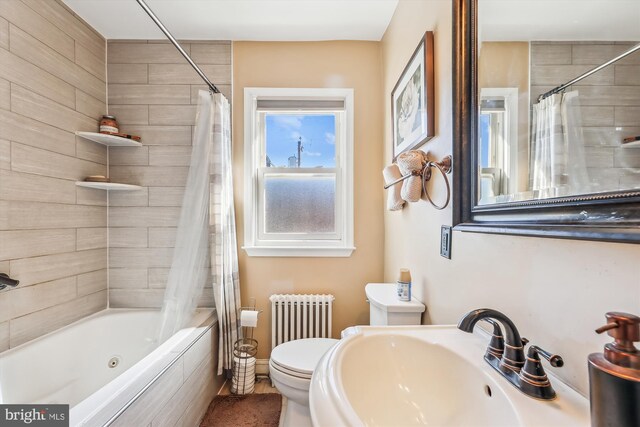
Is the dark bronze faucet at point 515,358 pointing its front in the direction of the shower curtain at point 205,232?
no

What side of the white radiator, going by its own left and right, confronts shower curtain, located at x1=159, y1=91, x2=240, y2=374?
right

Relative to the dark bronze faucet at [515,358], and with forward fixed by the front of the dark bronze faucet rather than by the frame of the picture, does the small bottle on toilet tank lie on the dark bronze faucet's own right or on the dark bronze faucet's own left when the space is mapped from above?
on the dark bronze faucet's own right

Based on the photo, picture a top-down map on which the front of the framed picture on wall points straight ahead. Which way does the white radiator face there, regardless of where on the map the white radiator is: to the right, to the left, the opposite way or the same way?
to the left

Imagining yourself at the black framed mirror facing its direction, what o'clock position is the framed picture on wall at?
The framed picture on wall is roughly at 3 o'clock from the black framed mirror.

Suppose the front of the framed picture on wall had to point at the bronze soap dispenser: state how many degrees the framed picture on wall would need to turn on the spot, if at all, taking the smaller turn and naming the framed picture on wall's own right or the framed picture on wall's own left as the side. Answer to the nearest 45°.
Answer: approximately 90° to the framed picture on wall's own left

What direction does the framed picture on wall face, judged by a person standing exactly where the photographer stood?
facing to the left of the viewer

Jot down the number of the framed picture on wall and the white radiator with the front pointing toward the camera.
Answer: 1

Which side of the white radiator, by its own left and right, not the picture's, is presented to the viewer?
front

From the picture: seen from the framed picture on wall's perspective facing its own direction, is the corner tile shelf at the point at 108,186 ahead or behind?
ahead

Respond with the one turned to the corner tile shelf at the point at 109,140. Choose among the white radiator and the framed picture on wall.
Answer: the framed picture on wall

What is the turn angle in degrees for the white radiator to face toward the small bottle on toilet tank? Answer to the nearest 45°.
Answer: approximately 45° to its left

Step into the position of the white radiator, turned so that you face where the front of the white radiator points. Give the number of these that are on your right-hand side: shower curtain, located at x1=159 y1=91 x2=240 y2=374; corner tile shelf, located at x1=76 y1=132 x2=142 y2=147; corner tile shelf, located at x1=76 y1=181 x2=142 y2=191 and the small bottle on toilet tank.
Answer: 3

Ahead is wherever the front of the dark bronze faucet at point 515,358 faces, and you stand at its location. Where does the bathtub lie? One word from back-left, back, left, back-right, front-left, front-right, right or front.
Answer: front-right

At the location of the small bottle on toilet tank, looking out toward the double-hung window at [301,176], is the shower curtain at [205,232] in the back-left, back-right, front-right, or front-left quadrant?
front-left

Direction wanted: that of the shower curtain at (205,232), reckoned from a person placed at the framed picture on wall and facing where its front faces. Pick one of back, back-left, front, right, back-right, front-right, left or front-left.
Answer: front
